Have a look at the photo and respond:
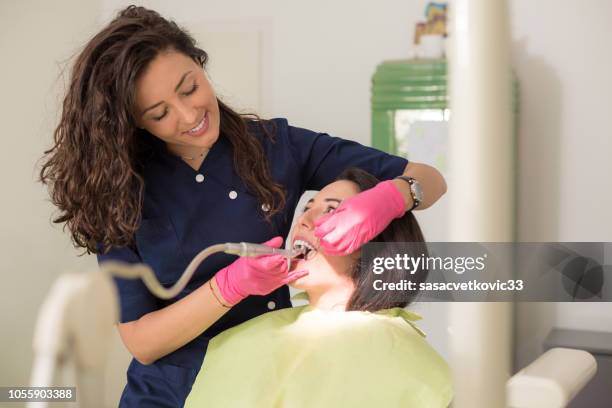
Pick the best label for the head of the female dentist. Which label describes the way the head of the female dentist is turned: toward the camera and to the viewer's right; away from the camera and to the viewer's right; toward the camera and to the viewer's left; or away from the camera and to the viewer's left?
toward the camera and to the viewer's right

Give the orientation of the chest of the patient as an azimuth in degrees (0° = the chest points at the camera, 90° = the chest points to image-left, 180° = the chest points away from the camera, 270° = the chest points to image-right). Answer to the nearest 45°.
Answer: approximately 45°

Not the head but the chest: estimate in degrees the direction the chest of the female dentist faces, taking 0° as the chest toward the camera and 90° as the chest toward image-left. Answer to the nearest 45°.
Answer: approximately 315°
